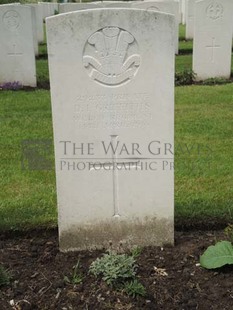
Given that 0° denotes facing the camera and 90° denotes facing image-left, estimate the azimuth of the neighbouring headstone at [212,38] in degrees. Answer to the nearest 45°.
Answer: approximately 0°

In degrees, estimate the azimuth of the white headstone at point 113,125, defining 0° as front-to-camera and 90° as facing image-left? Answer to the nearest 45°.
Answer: approximately 0°

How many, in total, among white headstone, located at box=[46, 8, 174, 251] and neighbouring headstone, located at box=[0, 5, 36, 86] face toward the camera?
2

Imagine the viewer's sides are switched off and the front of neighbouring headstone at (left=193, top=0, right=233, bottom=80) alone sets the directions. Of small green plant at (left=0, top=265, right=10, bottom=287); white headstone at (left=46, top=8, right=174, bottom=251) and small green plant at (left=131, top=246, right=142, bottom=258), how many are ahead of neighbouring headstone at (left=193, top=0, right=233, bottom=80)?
3

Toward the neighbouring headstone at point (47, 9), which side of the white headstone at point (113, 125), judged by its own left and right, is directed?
back

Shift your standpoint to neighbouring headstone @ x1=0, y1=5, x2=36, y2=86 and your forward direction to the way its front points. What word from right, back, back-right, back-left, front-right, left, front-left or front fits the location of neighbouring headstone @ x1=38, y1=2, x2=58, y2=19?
back

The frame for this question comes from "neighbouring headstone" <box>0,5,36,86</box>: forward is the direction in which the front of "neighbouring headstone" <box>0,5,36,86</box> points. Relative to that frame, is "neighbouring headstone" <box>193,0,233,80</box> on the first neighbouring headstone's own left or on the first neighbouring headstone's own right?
on the first neighbouring headstone's own left
